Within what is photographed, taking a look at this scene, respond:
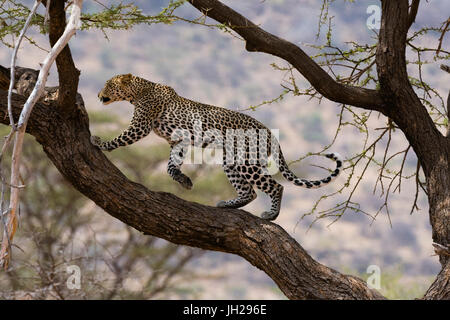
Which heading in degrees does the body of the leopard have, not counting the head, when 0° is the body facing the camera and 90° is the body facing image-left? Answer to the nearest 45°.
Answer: approximately 90°

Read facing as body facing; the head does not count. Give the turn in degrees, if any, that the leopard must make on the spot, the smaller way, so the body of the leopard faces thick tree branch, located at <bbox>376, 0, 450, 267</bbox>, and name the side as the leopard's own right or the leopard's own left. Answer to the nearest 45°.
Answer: approximately 180°

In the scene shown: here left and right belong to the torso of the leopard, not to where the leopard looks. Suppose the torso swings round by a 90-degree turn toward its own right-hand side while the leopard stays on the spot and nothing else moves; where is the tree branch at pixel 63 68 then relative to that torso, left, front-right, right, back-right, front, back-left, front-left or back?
back-left

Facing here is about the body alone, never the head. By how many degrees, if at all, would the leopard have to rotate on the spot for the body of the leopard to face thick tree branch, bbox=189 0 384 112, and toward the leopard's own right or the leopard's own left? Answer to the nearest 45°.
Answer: approximately 135° to the leopard's own left
